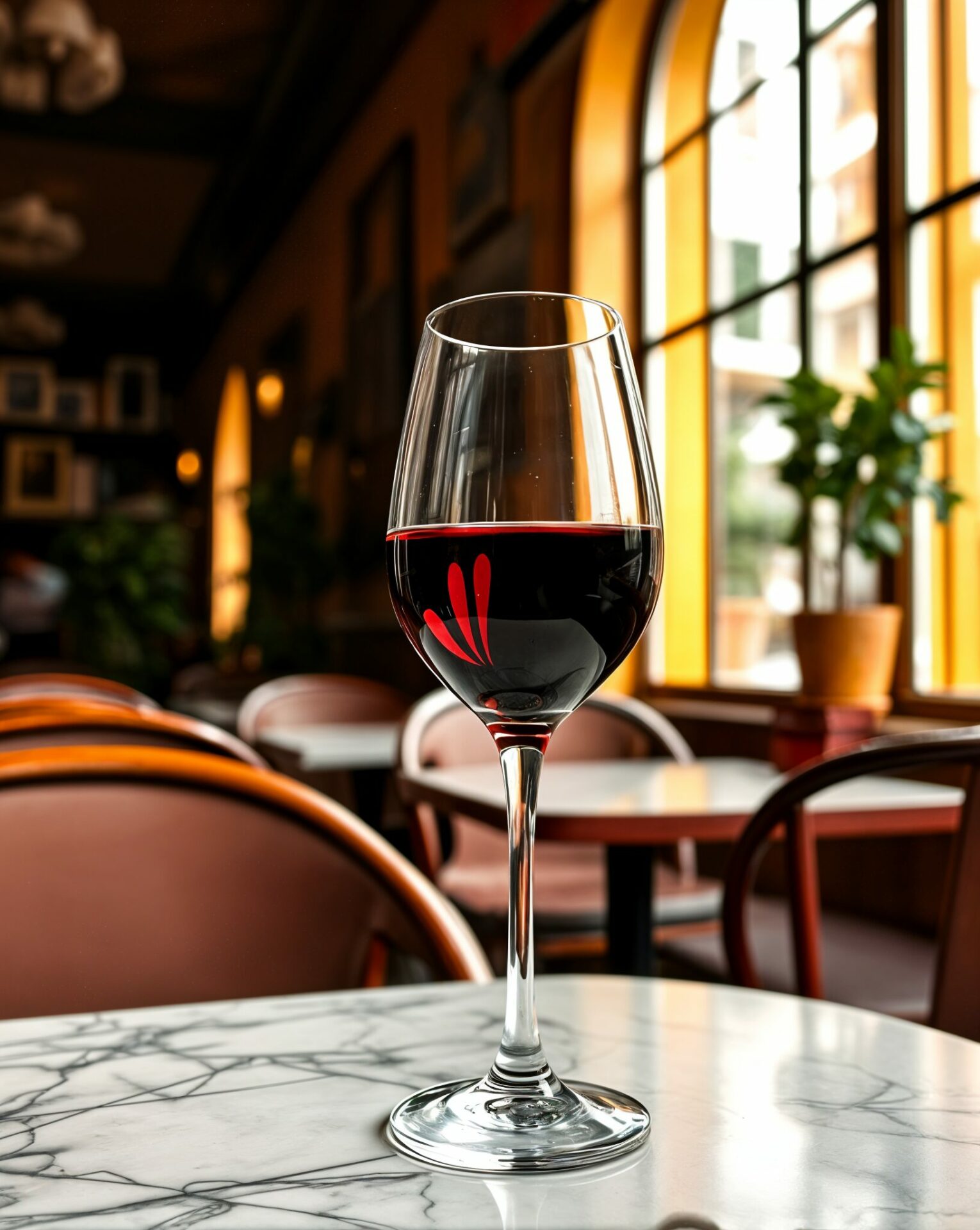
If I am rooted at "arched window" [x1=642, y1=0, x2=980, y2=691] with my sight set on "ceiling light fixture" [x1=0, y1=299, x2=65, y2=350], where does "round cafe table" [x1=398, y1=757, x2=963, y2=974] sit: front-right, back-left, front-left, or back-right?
back-left

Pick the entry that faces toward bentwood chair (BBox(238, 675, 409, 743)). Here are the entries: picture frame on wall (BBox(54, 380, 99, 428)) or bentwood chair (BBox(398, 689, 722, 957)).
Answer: the picture frame on wall

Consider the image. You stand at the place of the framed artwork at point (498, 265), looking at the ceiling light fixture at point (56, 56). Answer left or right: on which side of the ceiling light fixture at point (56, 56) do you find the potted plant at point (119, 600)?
right

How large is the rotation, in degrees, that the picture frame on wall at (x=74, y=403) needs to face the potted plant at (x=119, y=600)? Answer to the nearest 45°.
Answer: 0° — it already faces it

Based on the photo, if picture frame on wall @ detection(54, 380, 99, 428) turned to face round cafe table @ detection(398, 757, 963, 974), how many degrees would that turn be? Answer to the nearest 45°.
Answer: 0° — it already faces it

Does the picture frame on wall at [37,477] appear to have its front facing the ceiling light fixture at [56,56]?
yes

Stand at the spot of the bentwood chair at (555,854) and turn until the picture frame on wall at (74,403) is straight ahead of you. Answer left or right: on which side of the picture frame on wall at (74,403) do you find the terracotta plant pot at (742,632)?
right
